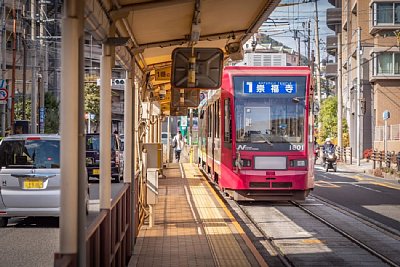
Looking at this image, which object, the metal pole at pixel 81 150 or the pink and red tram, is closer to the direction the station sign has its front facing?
the metal pole

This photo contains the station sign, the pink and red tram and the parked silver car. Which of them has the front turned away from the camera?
the parked silver car

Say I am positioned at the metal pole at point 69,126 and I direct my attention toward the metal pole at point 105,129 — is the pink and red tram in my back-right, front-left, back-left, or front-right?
front-right

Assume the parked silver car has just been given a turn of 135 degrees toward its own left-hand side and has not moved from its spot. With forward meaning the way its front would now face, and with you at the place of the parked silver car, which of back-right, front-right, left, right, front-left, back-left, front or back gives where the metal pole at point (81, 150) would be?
front-left

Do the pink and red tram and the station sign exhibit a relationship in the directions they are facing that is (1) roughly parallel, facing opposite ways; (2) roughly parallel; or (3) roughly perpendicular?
roughly parallel

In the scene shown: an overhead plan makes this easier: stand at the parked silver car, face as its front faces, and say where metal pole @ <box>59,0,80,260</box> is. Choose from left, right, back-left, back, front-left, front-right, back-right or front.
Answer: back

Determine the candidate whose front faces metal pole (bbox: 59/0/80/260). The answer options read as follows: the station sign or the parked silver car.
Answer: the station sign

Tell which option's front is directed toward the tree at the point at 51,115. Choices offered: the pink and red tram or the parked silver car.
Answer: the parked silver car

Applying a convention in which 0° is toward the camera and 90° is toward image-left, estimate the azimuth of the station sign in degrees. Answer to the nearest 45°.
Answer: approximately 0°

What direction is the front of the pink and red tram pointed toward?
toward the camera

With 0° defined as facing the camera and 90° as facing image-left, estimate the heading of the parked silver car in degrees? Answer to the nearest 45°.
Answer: approximately 180°

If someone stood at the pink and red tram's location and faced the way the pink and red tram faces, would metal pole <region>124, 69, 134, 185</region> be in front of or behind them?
in front

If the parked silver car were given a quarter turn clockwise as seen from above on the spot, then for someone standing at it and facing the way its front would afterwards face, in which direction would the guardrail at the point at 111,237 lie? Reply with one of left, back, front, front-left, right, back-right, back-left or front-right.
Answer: right

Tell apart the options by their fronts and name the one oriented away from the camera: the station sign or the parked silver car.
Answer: the parked silver car

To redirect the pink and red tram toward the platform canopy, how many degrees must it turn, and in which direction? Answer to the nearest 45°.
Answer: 0° — it already faces it

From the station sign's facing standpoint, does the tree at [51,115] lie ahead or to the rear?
to the rear

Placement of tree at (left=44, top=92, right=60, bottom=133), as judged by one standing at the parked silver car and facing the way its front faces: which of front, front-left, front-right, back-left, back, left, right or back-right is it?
front
